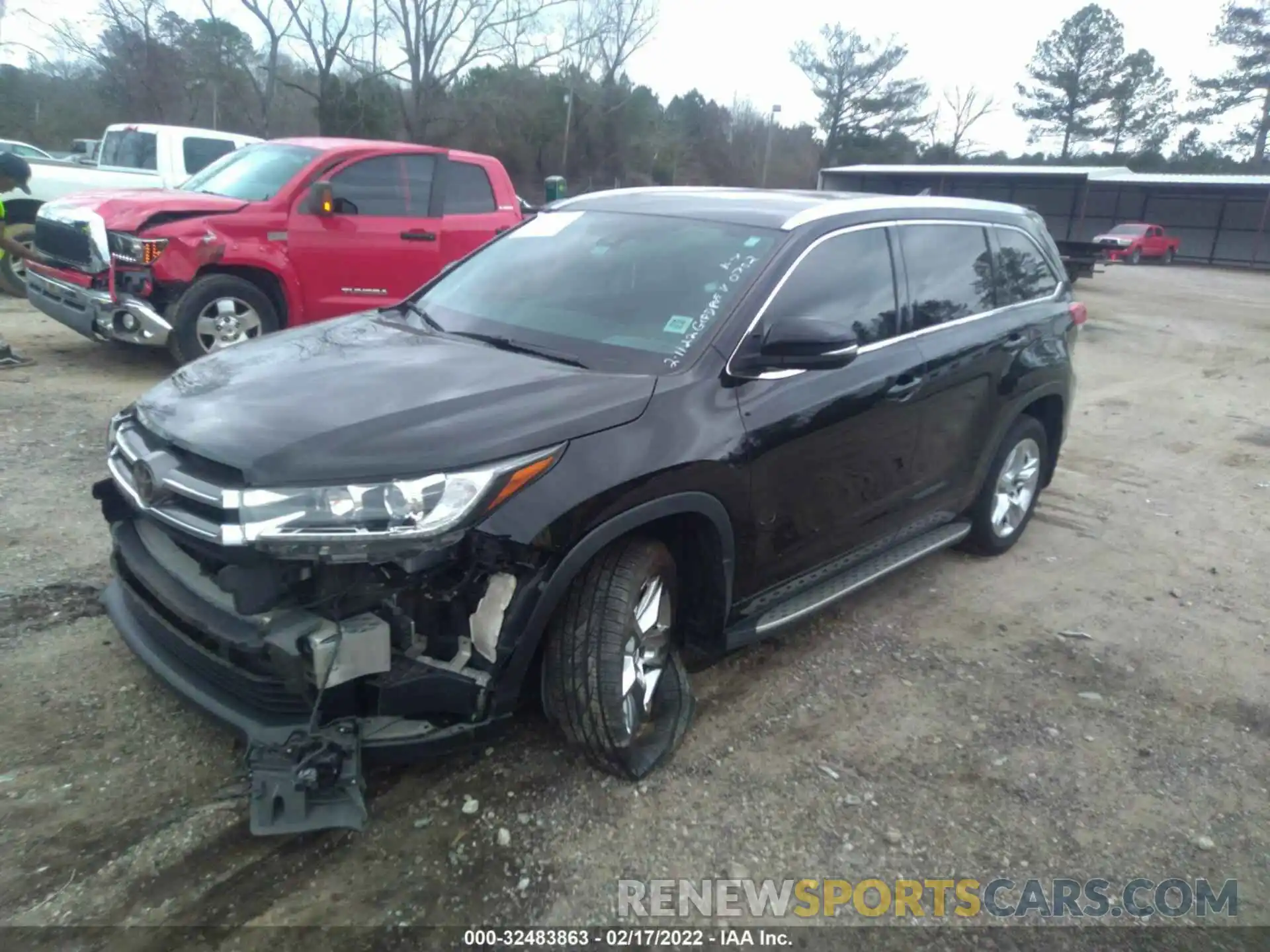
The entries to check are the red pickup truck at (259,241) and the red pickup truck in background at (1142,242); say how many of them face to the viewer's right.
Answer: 0

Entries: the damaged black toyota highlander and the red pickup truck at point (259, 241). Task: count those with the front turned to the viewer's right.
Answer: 0

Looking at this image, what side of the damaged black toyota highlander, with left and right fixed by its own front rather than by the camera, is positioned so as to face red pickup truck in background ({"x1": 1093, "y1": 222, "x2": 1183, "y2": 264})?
back

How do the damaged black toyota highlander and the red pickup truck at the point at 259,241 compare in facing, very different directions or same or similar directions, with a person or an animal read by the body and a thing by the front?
same or similar directions

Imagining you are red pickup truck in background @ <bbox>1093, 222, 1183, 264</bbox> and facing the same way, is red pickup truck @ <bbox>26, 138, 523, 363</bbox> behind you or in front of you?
in front

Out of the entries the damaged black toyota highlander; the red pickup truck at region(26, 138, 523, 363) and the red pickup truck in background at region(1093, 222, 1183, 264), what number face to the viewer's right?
0

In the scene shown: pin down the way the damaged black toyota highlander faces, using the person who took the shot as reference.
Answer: facing the viewer and to the left of the viewer

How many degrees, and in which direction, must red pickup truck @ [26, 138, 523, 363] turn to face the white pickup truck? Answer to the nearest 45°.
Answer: approximately 135° to its right
